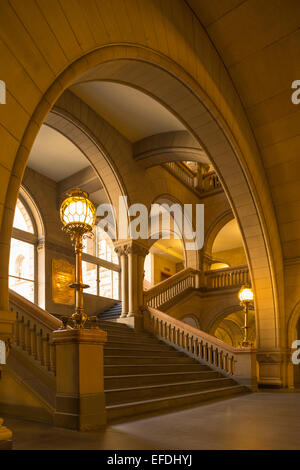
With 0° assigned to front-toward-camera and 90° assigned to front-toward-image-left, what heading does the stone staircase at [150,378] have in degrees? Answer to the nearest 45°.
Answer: approximately 315°
